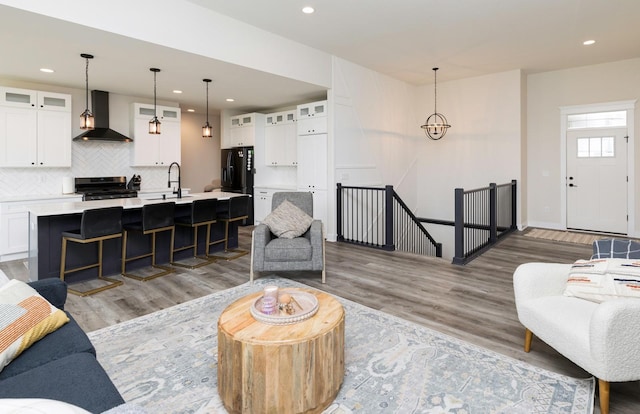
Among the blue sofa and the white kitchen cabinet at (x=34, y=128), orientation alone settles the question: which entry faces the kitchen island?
the white kitchen cabinet

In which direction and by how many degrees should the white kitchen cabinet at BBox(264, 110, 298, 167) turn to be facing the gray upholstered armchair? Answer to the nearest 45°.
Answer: approximately 45° to its left

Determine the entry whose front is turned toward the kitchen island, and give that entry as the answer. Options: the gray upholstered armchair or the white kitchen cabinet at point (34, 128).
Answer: the white kitchen cabinet

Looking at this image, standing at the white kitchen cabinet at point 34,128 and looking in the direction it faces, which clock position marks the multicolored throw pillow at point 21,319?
The multicolored throw pillow is roughly at 12 o'clock from the white kitchen cabinet.

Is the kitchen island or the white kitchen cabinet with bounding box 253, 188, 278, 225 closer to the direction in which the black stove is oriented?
the kitchen island

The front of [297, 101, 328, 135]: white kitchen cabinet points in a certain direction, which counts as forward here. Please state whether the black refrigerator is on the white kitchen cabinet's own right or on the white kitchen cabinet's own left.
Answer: on the white kitchen cabinet's own right

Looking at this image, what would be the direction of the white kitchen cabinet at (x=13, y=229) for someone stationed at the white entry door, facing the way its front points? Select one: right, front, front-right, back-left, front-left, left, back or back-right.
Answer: front-right

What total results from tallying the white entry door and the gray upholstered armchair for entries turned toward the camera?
2

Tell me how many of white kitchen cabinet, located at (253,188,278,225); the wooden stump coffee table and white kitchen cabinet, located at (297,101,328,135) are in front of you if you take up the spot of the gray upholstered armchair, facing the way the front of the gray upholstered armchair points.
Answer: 1

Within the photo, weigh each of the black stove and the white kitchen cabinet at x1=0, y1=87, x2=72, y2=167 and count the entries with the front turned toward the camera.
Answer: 2

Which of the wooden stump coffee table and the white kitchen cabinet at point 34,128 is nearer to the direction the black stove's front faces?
the wooden stump coffee table
